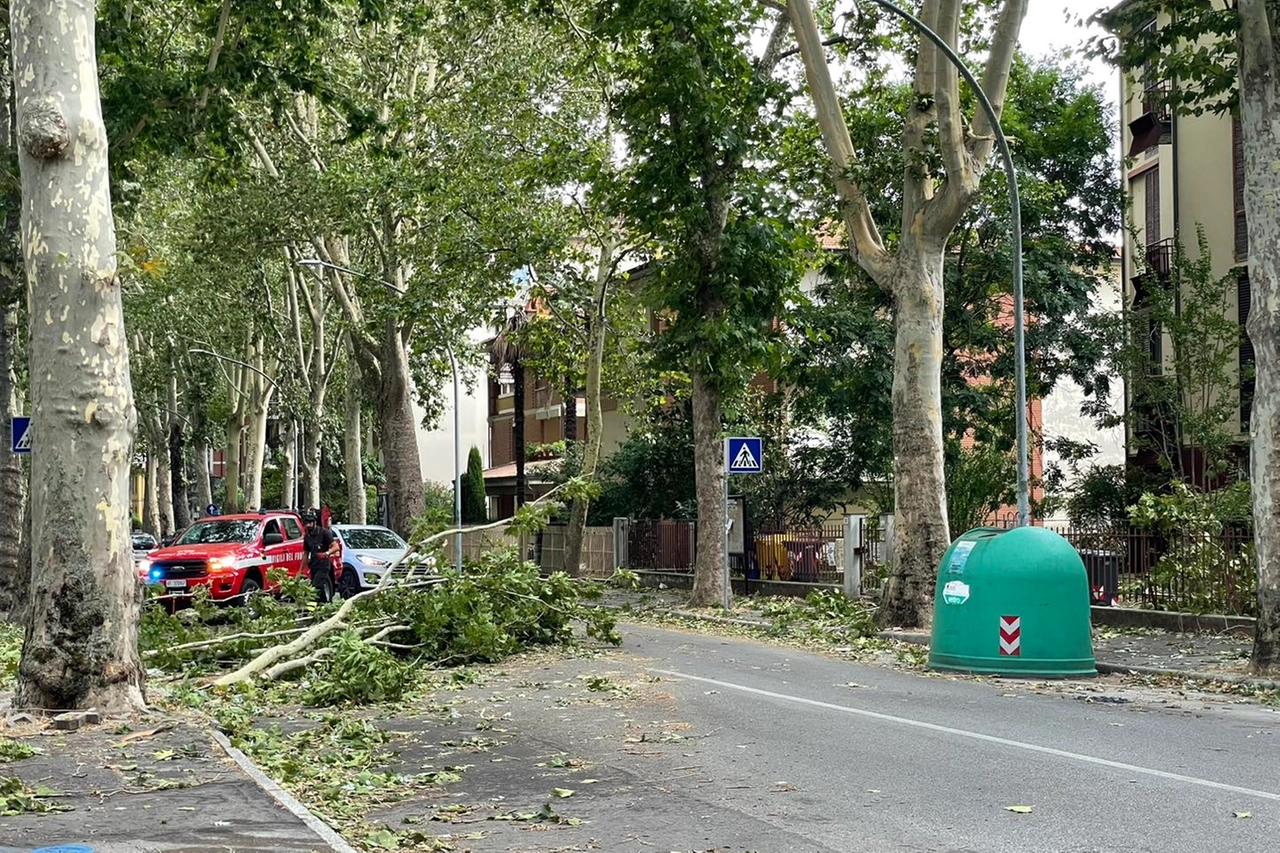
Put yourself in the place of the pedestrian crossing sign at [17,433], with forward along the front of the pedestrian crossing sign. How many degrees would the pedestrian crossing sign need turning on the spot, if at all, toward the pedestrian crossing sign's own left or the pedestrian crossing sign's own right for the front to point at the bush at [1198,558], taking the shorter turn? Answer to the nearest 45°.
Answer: approximately 45° to the pedestrian crossing sign's own left

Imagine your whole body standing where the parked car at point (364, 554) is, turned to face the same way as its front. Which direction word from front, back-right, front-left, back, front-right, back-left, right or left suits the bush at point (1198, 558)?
front

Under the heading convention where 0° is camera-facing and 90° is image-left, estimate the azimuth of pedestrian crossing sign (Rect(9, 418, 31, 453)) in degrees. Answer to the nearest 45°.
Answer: approximately 0°

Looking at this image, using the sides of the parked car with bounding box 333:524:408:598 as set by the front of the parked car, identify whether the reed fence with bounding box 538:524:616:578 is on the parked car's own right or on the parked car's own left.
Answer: on the parked car's own left

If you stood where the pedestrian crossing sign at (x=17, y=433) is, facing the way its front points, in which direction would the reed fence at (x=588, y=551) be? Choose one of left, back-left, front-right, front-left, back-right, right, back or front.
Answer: back-left

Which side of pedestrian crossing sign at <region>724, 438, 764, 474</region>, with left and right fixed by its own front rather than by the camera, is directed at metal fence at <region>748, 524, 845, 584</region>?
back

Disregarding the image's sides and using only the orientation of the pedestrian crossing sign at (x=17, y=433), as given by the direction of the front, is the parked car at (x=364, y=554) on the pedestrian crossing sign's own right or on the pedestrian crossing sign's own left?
on the pedestrian crossing sign's own left

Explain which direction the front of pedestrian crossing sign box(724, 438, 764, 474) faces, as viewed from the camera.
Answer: facing the viewer

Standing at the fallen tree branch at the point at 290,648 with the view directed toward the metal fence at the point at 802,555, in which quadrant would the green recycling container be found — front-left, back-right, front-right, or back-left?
front-right

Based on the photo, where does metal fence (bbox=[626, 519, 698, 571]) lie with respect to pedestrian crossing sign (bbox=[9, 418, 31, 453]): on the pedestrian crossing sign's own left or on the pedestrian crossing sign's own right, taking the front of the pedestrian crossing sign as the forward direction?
on the pedestrian crossing sign's own left

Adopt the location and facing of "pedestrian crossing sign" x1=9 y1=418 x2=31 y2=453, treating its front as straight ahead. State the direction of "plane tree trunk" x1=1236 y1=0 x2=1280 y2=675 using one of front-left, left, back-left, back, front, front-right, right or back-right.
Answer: front-left

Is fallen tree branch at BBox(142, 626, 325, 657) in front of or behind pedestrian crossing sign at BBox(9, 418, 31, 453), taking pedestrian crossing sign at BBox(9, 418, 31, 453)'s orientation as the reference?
in front

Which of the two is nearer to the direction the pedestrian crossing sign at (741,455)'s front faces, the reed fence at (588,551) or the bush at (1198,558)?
the bush

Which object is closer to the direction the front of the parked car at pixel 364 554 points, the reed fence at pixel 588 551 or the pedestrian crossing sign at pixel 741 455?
the pedestrian crossing sign

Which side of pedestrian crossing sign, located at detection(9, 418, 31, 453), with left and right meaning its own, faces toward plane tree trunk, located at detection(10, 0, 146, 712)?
front

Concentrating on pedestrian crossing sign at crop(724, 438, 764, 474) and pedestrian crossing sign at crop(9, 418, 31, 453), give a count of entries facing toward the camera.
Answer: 2
